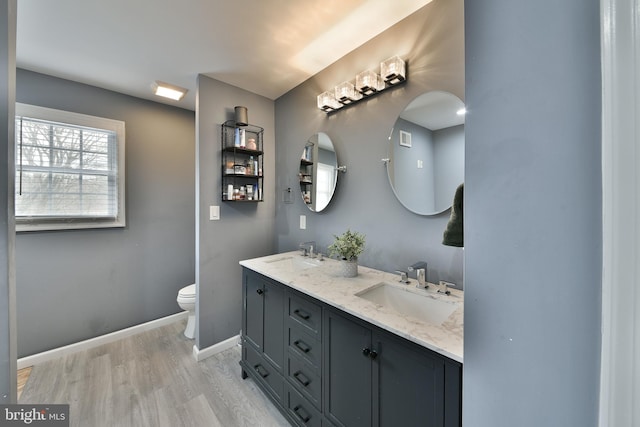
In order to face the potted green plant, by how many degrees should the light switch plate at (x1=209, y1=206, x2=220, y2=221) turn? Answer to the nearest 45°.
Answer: approximately 45° to its left

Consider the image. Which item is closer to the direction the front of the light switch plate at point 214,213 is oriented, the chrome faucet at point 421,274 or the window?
the chrome faucet

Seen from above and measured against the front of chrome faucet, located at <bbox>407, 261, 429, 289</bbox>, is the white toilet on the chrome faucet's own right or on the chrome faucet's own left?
on the chrome faucet's own right

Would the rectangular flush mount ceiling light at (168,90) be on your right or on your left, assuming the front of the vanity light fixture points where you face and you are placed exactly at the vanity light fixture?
on your right

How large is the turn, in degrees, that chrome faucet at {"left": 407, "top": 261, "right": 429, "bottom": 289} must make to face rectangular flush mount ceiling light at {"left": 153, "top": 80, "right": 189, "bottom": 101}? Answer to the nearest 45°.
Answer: approximately 45° to its right

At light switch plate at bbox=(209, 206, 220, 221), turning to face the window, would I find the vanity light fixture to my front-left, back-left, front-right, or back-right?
back-left

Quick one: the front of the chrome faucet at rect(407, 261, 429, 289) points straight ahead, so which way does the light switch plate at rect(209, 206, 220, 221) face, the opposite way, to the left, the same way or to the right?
to the left
